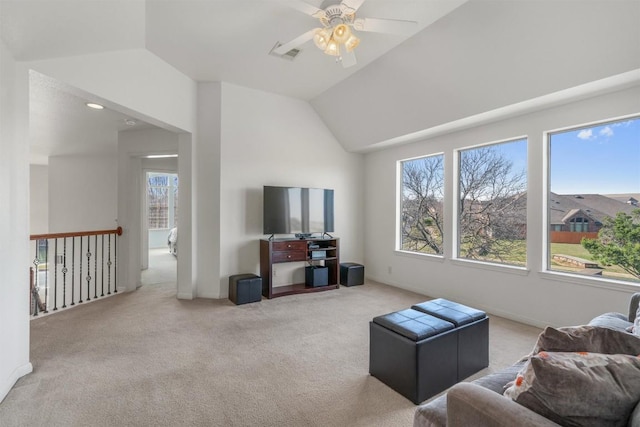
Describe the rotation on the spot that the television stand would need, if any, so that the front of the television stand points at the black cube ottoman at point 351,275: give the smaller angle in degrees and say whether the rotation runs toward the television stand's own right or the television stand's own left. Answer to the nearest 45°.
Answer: approximately 90° to the television stand's own left

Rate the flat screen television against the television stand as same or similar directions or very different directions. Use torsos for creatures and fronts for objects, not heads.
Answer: same or similar directions

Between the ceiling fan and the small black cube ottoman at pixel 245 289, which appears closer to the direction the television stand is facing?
the ceiling fan

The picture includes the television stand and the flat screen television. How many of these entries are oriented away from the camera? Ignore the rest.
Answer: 0

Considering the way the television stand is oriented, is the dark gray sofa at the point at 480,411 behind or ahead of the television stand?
ahead

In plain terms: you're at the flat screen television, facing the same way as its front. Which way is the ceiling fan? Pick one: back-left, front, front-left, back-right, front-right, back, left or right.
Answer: front-right

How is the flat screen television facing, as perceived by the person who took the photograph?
facing the viewer and to the right of the viewer
